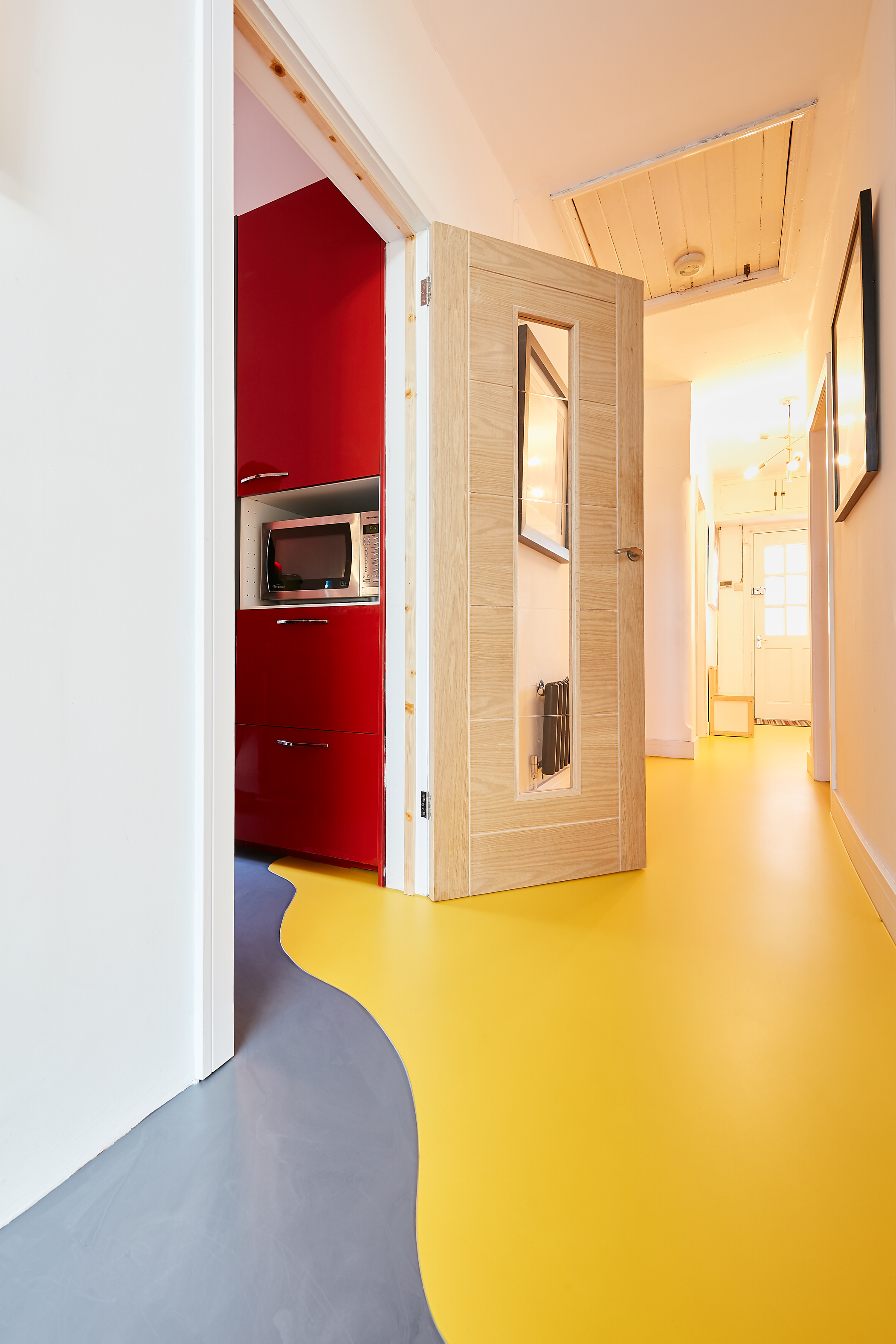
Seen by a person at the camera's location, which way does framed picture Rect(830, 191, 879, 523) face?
facing to the left of the viewer
